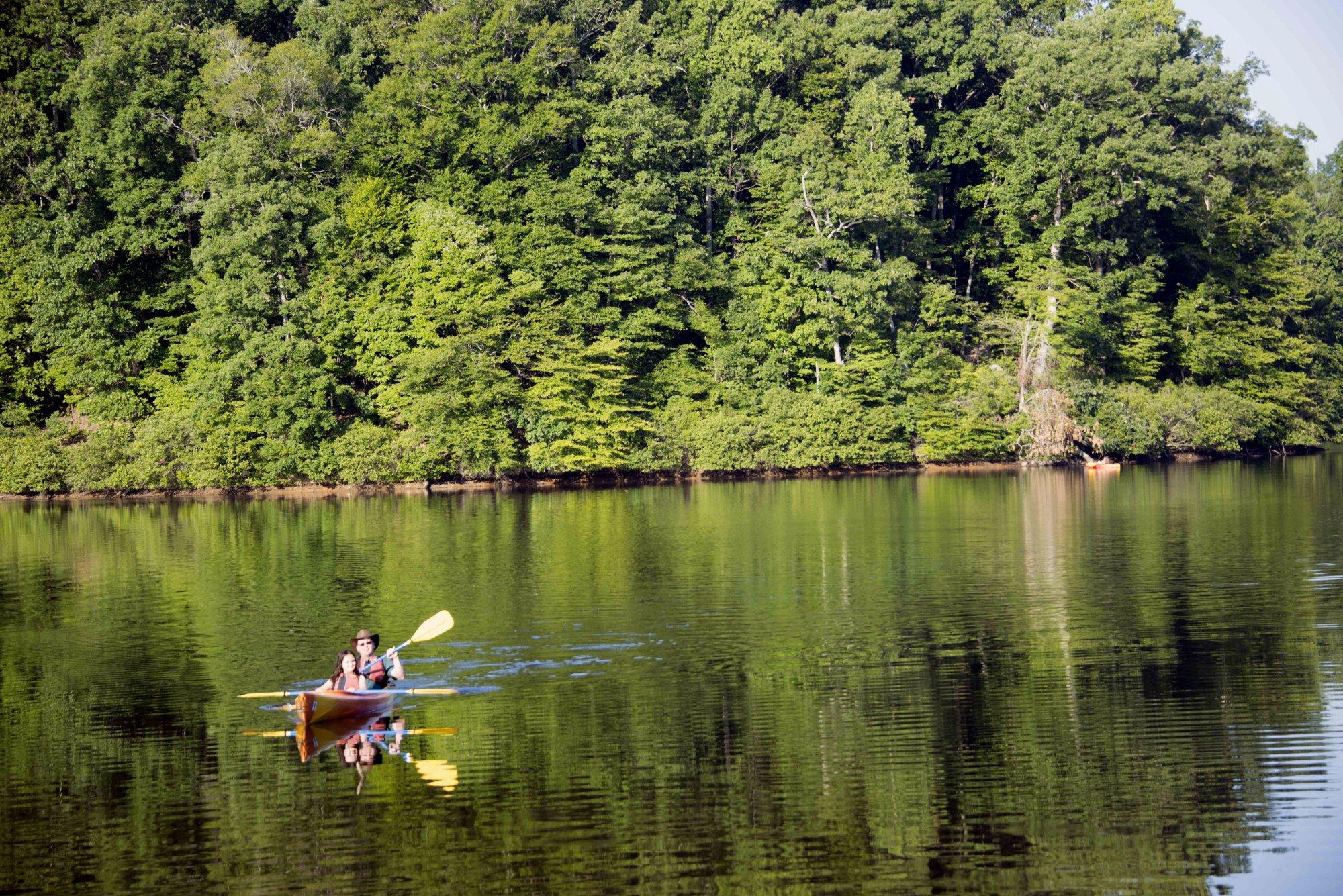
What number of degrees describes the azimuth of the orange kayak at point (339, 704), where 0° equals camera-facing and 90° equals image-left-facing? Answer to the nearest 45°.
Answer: approximately 45°
